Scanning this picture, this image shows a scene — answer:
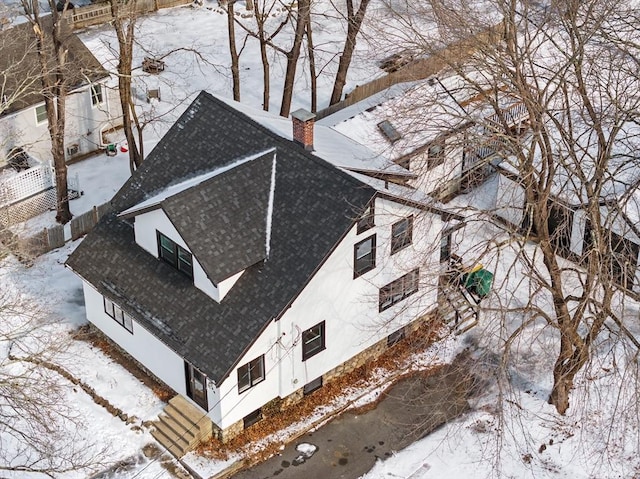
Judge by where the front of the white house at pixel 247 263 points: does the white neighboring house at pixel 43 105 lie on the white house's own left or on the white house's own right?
on the white house's own right

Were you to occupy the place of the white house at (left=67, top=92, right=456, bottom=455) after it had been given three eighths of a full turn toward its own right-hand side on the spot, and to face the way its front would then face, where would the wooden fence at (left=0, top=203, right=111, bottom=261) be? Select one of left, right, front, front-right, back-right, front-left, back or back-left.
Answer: front-left

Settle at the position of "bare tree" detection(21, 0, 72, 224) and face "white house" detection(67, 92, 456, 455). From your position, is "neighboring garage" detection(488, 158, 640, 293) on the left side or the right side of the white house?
left

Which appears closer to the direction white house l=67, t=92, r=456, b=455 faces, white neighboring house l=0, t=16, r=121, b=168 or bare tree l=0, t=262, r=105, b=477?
the bare tree

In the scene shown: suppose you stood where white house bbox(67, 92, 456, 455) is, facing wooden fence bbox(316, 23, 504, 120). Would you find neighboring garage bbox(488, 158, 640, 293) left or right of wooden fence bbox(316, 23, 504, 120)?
right

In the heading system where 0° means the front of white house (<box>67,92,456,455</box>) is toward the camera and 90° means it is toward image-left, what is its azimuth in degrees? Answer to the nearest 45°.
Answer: approximately 45°

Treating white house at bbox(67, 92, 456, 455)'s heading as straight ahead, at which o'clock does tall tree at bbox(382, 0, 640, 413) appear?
The tall tree is roughly at 8 o'clock from the white house.
